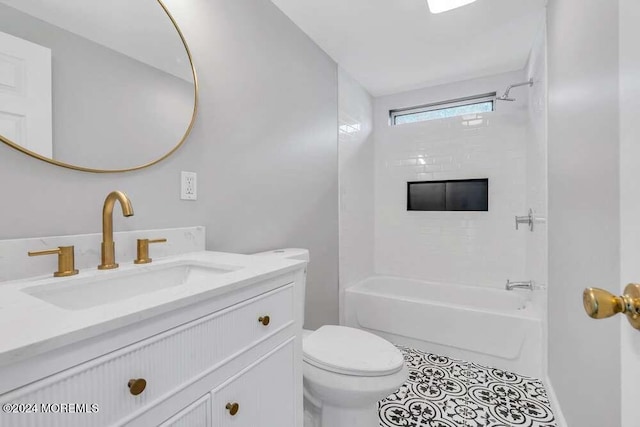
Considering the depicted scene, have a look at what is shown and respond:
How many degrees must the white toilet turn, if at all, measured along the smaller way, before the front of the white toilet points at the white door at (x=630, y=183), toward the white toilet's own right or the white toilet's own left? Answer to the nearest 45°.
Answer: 0° — it already faces it

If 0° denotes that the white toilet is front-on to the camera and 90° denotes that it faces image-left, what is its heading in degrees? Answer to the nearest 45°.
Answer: approximately 315°

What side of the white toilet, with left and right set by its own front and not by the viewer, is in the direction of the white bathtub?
left

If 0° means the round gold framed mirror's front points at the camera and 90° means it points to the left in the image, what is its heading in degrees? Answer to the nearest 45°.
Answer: approximately 315°

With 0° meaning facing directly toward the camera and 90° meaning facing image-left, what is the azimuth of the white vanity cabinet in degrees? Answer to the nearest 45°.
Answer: approximately 315°

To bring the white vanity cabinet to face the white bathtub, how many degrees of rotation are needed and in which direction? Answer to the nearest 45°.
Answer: approximately 45° to its left

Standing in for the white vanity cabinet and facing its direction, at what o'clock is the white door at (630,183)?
The white door is roughly at 12 o'clock from the white vanity cabinet.

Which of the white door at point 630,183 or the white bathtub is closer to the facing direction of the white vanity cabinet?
the white door
